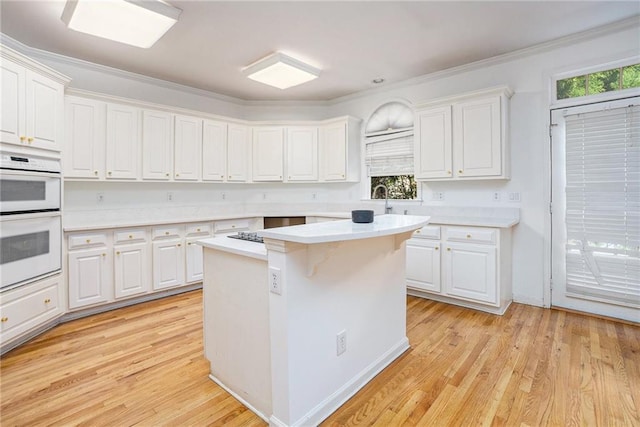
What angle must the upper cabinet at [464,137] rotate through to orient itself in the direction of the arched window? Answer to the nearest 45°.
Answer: approximately 90° to its right

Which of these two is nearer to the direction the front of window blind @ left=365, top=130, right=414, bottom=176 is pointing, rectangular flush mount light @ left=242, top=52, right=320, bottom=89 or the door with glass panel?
the rectangular flush mount light

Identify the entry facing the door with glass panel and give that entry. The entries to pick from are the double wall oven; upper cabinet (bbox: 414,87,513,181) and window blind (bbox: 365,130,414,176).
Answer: the double wall oven

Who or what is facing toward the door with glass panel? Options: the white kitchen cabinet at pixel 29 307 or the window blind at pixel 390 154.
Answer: the white kitchen cabinet

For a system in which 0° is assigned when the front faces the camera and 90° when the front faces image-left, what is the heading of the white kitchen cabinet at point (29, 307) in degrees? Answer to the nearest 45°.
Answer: approximately 315°

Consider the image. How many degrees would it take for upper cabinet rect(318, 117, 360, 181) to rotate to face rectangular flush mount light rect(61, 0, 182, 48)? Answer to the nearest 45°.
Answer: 0° — it already faces it

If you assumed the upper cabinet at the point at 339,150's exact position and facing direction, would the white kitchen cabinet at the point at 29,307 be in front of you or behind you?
in front

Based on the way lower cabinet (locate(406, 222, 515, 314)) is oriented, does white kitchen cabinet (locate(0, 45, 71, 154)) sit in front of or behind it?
in front

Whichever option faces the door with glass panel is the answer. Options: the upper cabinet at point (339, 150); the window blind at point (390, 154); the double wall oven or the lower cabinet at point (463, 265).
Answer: the double wall oven

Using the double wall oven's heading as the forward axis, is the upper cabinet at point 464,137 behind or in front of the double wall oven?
in front

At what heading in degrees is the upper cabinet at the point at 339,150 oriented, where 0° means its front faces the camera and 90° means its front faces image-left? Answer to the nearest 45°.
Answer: approximately 45°

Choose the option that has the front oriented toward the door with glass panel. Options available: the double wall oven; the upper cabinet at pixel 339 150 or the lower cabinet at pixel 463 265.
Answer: the double wall oven

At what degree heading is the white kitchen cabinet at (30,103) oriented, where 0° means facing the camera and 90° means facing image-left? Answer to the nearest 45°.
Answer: approximately 315°

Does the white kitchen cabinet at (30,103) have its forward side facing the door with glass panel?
yes
